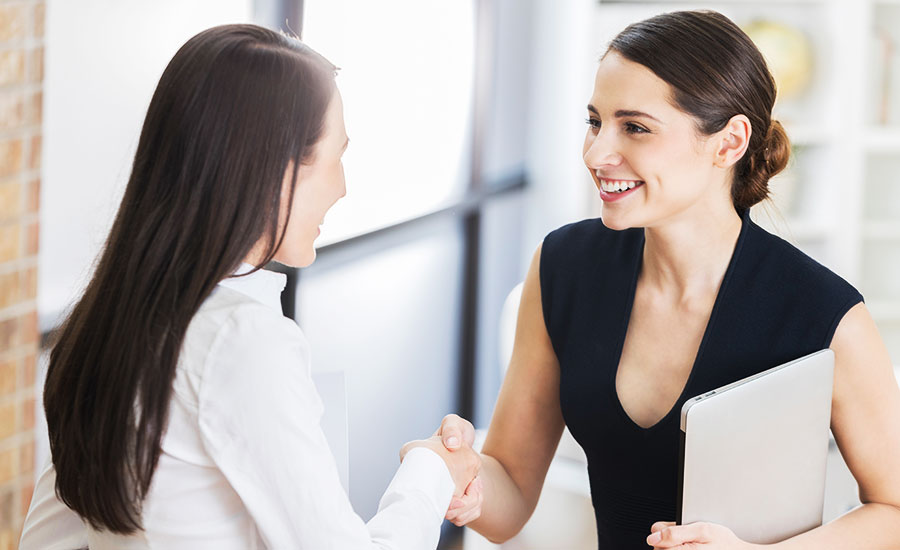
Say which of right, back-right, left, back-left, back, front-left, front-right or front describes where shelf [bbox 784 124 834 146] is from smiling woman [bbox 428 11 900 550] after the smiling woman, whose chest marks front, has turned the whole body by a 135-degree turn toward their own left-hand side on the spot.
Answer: left

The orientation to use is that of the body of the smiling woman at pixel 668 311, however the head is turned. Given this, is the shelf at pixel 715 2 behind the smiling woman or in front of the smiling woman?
behind

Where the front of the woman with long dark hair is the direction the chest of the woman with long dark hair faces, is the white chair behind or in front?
in front

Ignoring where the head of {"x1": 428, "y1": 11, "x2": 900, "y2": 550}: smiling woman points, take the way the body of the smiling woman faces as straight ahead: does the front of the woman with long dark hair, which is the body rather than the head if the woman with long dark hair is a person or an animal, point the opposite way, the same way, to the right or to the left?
the opposite way

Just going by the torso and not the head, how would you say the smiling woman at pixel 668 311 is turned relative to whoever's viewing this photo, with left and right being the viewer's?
facing the viewer and to the left of the viewer

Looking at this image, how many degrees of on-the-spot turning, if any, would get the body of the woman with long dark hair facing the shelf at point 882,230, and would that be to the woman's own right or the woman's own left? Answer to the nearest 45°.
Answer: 0° — they already face it

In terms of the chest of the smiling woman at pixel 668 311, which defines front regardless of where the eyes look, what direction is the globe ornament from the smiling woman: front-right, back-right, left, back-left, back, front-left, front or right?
back-right

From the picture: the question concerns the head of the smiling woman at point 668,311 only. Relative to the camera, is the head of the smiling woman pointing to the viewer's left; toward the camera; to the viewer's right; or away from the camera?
to the viewer's left

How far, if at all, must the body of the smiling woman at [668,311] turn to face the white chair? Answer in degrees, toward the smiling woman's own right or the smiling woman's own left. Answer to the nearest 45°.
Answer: approximately 135° to the smiling woman's own right

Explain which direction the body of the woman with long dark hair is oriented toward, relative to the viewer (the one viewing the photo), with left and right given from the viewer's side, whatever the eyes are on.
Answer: facing away from the viewer and to the right of the viewer

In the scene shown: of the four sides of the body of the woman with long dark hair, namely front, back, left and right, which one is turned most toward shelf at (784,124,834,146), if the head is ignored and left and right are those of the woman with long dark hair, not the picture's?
front

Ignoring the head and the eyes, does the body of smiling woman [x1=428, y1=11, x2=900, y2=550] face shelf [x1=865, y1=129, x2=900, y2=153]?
no

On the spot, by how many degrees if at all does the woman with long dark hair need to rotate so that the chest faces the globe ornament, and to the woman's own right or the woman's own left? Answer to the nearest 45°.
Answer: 0° — they already face it

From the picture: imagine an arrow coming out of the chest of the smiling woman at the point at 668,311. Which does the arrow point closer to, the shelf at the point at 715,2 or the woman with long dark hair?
the woman with long dark hair

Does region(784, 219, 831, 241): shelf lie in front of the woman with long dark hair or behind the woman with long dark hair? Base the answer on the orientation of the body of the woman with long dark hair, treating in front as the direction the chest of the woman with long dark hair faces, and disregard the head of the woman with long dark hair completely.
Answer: in front
